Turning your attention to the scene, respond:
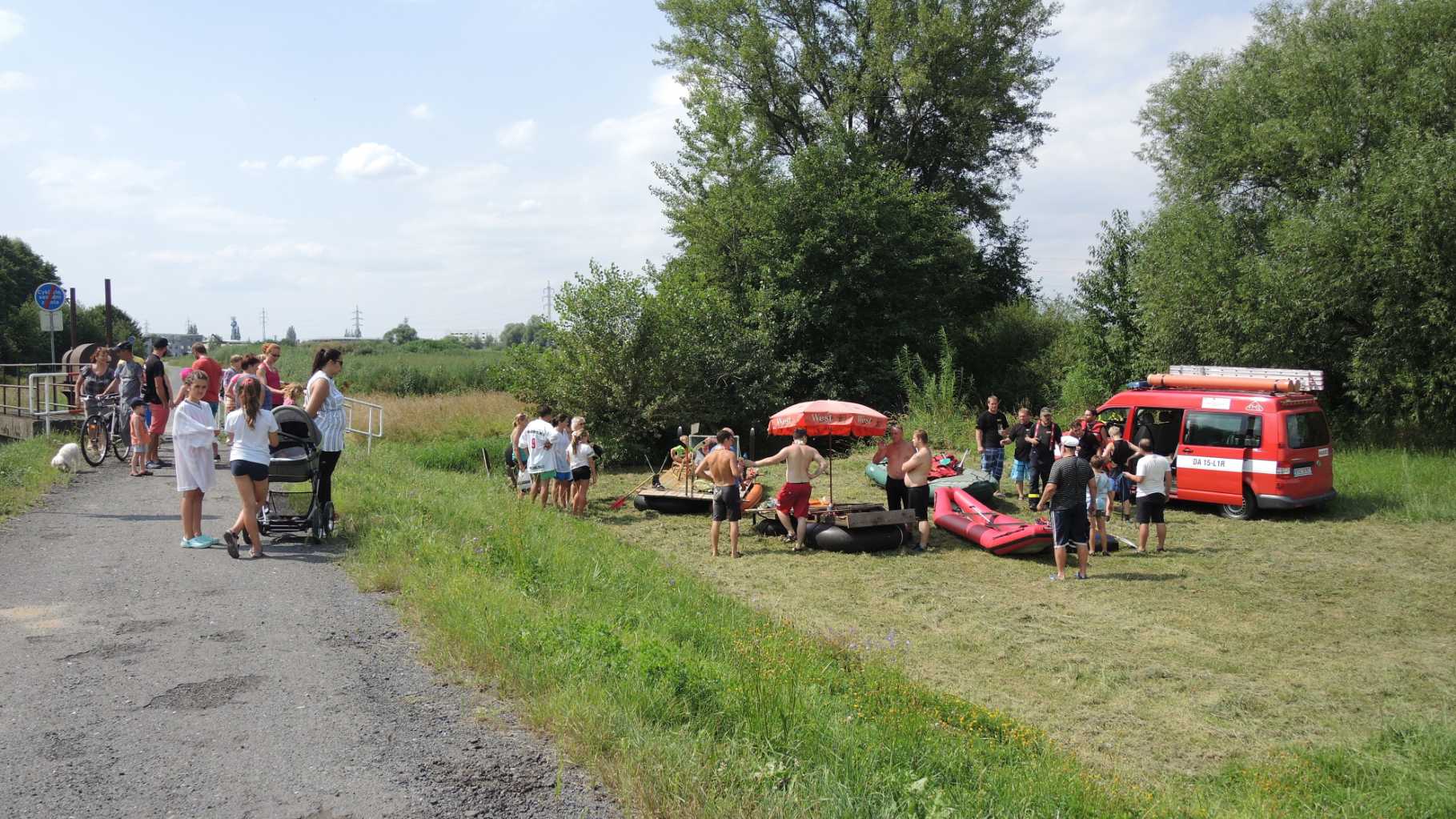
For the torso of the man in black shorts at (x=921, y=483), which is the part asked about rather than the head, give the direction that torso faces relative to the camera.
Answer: to the viewer's left

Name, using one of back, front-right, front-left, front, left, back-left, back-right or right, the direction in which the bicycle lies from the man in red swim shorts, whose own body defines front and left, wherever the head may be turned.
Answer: left

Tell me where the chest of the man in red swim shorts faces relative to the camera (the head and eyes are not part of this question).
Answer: away from the camera

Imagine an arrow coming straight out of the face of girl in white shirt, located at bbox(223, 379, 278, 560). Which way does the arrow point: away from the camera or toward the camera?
away from the camera

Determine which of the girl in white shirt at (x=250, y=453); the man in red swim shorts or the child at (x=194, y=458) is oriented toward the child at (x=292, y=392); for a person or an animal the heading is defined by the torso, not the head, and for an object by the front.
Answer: the girl in white shirt

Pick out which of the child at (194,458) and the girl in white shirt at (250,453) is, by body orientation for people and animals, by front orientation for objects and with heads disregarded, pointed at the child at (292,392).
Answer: the girl in white shirt

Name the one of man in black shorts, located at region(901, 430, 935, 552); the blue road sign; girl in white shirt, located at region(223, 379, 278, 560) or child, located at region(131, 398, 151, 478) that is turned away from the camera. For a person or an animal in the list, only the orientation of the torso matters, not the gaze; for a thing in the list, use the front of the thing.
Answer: the girl in white shirt

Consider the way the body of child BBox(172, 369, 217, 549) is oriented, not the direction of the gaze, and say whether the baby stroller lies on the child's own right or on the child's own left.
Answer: on the child's own left

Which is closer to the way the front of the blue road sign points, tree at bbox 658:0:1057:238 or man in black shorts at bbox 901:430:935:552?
the man in black shorts

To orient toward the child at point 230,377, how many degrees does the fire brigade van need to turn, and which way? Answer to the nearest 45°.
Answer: approximately 90° to its left

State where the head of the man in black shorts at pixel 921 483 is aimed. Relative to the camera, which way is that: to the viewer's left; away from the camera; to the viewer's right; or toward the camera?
to the viewer's left

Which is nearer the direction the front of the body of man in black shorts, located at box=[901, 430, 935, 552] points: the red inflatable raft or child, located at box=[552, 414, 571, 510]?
the child
